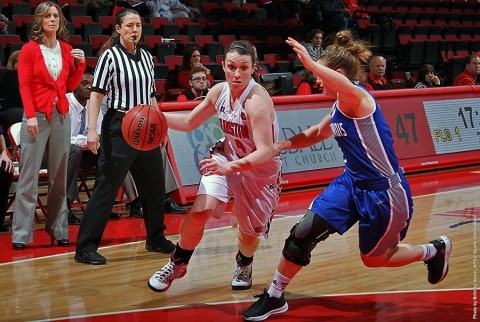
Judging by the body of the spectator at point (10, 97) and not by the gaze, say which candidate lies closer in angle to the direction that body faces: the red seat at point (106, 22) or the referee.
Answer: the referee

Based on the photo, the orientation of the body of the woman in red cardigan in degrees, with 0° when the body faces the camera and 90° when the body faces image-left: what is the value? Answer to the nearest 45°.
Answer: approximately 315°

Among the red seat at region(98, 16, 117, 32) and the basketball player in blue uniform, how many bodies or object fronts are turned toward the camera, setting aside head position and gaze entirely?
1

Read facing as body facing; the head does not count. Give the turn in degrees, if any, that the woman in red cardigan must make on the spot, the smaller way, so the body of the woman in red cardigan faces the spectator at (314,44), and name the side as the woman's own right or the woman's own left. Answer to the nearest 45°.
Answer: approximately 90° to the woman's own left

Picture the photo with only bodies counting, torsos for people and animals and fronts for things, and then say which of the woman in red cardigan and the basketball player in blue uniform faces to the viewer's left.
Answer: the basketball player in blue uniform

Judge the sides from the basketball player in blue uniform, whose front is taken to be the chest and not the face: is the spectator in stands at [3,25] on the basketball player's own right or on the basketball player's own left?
on the basketball player's own right

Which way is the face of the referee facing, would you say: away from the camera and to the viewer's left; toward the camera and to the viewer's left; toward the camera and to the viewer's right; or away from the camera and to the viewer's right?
toward the camera and to the viewer's right

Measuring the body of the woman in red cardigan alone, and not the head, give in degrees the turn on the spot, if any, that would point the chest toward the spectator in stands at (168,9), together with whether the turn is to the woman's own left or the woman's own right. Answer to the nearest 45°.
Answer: approximately 135° to the woman's own left

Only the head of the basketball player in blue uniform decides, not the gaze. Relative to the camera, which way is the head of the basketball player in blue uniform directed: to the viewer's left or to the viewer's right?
to the viewer's left

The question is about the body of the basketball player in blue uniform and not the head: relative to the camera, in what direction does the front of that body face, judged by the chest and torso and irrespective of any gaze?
to the viewer's left

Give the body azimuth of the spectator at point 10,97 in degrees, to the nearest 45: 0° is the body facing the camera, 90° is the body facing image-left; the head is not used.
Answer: approximately 315°

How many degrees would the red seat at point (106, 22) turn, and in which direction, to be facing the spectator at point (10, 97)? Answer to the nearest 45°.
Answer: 0° — it already faces them

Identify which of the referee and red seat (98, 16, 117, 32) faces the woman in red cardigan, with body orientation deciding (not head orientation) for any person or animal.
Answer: the red seat

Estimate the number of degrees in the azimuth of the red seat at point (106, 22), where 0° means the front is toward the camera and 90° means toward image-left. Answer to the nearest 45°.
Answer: approximately 0°
